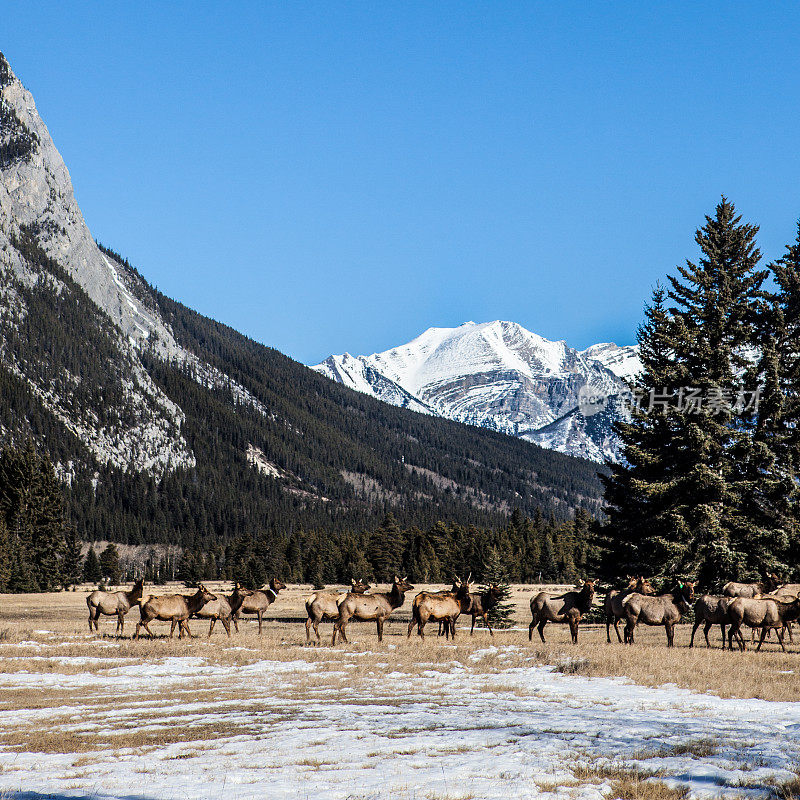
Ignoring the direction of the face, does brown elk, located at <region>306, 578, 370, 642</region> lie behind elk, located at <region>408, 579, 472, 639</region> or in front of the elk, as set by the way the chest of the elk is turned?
behind

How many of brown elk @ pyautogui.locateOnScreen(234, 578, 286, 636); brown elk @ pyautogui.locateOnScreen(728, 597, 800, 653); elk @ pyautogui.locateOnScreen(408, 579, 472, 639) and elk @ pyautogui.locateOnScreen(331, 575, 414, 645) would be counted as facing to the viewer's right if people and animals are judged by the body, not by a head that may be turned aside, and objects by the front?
4

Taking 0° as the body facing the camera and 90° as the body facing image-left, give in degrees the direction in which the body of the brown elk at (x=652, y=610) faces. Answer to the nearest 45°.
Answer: approximately 270°

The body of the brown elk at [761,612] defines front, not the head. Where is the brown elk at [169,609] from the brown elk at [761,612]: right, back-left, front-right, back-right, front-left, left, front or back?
back

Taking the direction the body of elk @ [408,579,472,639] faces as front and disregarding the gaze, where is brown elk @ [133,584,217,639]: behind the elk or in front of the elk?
behind

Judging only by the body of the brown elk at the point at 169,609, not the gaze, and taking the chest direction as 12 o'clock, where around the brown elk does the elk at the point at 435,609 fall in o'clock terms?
The elk is roughly at 1 o'clock from the brown elk.

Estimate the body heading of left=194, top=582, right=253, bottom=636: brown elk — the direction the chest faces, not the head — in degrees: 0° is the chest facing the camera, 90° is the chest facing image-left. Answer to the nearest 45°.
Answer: approximately 270°

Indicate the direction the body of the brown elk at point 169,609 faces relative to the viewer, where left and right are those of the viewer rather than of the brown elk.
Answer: facing to the right of the viewer

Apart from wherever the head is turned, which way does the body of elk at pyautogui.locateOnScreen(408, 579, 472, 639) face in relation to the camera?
to the viewer's right

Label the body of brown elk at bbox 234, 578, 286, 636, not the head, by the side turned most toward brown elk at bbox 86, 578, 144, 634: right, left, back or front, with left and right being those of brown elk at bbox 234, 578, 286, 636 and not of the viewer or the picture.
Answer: back

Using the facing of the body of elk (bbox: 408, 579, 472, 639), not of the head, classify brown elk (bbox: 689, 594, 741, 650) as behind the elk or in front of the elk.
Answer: in front

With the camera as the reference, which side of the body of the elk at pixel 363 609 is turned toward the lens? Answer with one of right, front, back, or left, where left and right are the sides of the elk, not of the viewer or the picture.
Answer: right

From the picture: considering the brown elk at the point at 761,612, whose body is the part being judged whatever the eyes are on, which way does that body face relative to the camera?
to the viewer's right

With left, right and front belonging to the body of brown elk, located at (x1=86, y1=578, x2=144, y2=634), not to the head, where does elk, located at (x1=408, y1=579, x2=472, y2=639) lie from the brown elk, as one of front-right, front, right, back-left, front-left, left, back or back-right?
front-right

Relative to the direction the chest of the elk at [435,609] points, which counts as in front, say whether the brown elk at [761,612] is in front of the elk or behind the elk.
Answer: in front

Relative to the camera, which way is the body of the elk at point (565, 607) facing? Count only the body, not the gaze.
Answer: to the viewer's right

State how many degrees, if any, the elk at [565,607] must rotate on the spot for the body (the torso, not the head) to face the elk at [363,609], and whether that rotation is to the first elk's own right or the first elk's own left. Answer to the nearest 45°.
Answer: approximately 180°

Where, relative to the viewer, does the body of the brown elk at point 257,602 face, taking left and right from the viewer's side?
facing to the right of the viewer

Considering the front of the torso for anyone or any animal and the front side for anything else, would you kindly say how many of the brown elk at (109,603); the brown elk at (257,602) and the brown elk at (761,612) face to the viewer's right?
3
